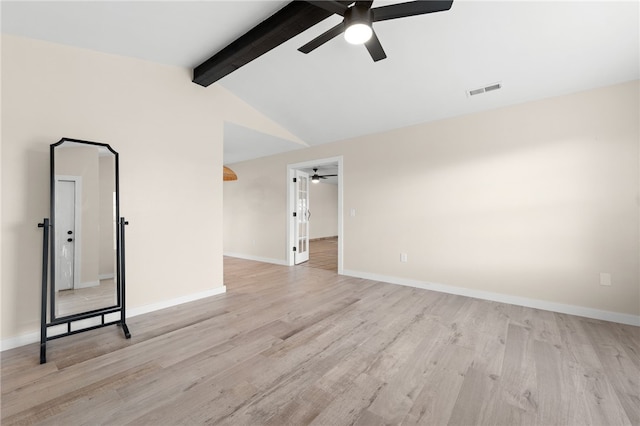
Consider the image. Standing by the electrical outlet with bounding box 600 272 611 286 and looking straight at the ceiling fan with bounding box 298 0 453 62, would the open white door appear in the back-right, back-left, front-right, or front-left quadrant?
front-right

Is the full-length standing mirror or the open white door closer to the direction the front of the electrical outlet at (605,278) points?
the full-length standing mirror

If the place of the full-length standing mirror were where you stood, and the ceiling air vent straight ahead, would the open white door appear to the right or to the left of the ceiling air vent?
left

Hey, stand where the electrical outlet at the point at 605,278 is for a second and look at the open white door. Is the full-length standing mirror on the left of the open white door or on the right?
left

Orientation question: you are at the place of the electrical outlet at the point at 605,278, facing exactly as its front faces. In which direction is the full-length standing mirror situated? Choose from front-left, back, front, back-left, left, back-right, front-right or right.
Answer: front-right

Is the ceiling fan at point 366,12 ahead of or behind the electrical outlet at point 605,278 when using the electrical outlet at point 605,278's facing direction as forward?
ahead

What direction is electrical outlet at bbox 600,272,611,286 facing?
toward the camera

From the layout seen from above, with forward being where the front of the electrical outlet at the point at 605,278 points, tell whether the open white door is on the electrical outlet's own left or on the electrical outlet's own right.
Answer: on the electrical outlet's own right
